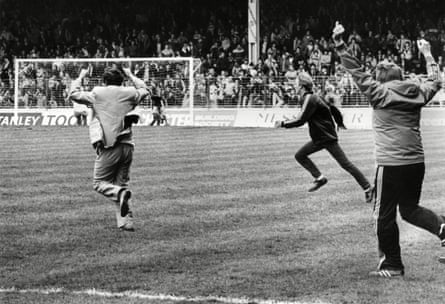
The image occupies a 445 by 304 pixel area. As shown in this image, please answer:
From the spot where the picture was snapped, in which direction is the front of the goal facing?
facing the viewer

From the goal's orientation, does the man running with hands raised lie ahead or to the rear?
ahead

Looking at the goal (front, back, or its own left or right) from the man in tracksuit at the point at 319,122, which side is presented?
front

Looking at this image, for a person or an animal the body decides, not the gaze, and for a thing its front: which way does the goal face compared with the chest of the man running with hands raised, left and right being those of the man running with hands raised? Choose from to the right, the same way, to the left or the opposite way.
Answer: the opposite way

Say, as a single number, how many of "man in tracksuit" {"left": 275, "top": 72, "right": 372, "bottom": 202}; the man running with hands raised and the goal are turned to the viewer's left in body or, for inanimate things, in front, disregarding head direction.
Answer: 1

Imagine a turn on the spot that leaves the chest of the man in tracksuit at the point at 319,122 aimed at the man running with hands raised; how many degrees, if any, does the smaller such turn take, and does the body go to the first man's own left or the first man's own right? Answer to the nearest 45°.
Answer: approximately 45° to the first man's own left

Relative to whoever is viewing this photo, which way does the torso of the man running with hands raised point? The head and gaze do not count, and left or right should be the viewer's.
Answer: facing away from the viewer

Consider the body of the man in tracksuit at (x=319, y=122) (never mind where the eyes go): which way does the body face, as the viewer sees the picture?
to the viewer's left

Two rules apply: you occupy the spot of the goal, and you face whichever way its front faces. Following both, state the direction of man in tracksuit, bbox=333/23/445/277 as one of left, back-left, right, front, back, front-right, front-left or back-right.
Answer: front

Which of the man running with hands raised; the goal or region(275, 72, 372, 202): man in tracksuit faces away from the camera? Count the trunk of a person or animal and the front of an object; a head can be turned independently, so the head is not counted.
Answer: the man running with hands raised

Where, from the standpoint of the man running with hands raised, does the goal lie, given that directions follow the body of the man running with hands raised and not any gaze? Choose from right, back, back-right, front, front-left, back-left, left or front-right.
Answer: front

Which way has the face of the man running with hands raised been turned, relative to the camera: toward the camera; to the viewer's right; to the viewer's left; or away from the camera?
away from the camera

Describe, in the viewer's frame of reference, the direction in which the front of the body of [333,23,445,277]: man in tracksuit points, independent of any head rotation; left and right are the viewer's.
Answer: facing away from the viewer and to the left of the viewer

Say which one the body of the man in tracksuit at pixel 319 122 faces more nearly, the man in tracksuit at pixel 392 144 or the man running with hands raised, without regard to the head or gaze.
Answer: the man running with hands raised

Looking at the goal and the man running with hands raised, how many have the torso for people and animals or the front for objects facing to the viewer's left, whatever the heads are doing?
0

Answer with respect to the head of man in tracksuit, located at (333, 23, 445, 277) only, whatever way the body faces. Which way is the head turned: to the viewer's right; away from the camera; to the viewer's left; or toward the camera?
away from the camera

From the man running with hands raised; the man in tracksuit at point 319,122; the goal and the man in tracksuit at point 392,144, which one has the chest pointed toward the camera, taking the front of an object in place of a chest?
the goal
